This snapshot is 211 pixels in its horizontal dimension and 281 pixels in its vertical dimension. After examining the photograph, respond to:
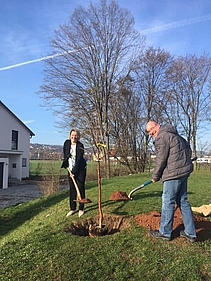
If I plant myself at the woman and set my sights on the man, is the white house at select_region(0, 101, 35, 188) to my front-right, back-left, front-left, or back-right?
back-left

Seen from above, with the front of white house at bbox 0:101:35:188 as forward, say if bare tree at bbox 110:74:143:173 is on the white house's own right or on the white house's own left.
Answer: on the white house's own left

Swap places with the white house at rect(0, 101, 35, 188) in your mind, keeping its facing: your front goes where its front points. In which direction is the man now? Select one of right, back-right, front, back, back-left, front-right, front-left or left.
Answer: front

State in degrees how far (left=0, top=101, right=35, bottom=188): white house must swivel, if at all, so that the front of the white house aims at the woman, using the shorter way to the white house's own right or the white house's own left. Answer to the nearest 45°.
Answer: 0° — it already faces them
